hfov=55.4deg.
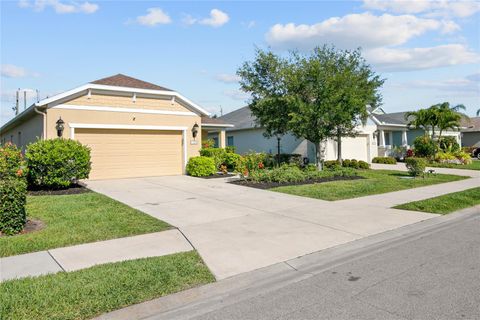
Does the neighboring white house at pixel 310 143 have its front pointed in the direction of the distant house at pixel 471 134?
no

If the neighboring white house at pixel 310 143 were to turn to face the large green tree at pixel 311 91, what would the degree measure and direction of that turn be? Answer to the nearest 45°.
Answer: approximately 45° to its right

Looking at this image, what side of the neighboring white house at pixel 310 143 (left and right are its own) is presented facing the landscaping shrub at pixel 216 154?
right

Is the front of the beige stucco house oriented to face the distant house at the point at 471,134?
no

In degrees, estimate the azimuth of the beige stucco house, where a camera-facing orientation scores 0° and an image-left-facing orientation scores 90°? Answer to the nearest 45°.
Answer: approximately 315°

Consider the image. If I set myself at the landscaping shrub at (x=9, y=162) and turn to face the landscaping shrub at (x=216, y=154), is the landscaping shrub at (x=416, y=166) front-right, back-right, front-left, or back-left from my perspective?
front-right

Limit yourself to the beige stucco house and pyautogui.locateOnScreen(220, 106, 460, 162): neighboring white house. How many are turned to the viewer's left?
0
